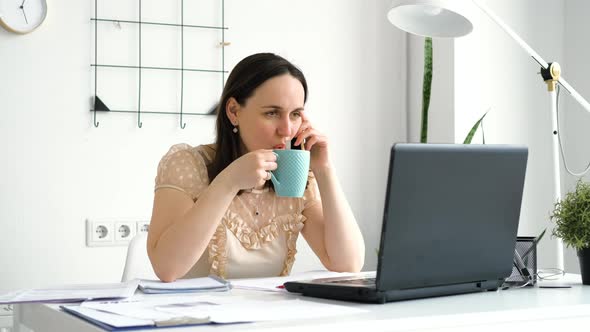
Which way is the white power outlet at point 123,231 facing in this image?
toward the camera

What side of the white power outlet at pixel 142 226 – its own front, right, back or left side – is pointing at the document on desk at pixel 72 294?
front

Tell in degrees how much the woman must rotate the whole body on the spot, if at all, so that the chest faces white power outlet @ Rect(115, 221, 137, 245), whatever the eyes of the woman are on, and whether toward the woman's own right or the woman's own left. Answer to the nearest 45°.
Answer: approximately 180°

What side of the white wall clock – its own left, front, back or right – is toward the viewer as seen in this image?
front

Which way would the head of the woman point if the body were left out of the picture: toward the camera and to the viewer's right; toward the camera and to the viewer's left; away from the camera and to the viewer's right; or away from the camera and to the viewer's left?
toward the camera and to the viewer's right

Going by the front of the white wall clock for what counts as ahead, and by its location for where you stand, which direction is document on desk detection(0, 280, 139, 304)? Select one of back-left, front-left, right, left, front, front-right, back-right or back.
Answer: front

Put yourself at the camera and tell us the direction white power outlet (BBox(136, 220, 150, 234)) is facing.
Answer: facing the viewer

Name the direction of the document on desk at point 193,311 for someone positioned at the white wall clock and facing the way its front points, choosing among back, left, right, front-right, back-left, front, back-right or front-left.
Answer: front

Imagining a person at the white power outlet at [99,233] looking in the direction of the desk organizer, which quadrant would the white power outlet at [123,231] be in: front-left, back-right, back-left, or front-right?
front-left

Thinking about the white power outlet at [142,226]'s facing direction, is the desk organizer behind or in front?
in front
